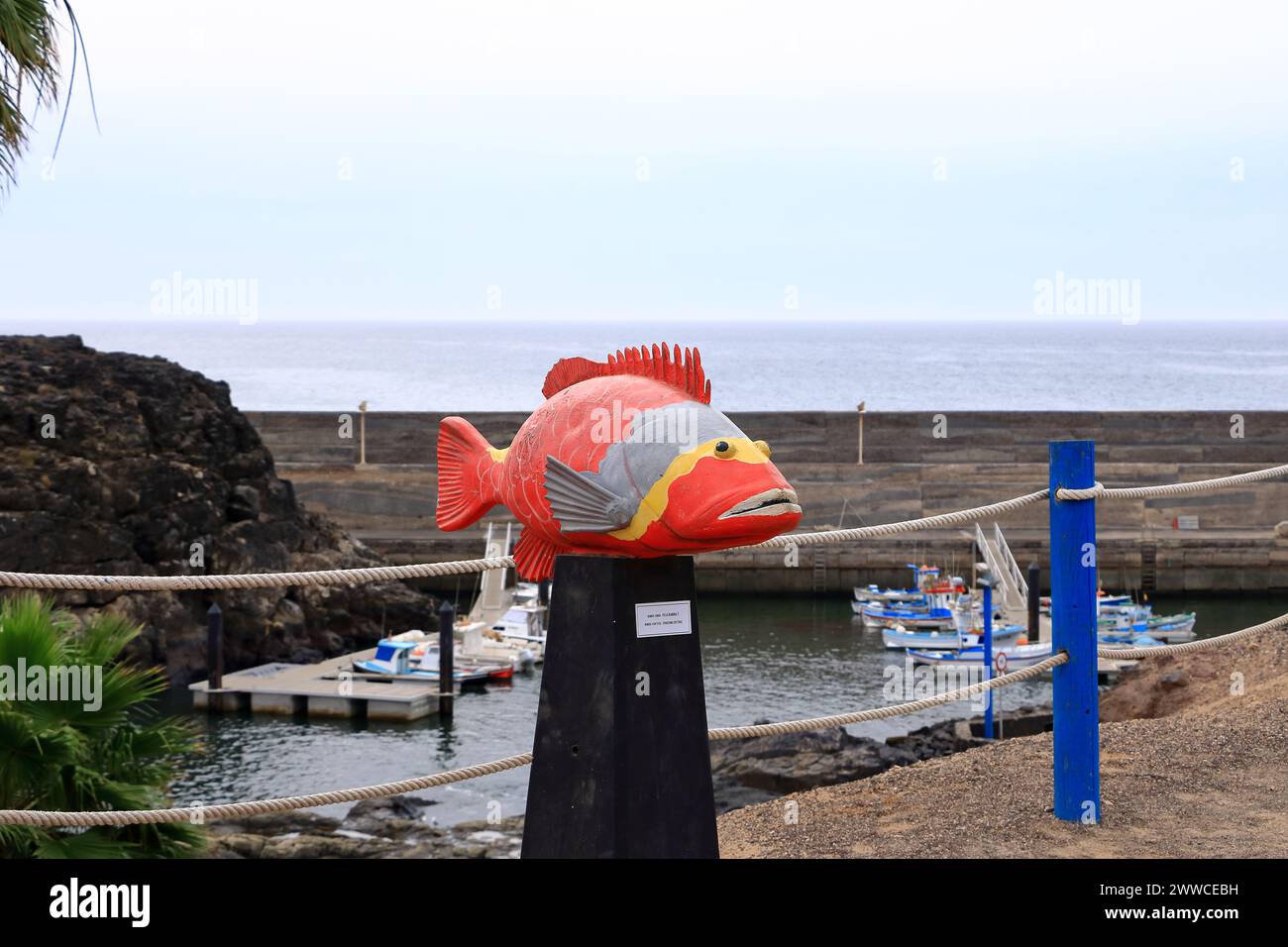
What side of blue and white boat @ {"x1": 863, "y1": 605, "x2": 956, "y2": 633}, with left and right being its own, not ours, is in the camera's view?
left

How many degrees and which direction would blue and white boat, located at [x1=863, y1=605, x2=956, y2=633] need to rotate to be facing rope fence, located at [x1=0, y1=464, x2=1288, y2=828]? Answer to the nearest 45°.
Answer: approximately 90° to its left

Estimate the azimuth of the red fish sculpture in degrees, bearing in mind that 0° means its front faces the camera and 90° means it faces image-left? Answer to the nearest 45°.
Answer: approximately 315°
